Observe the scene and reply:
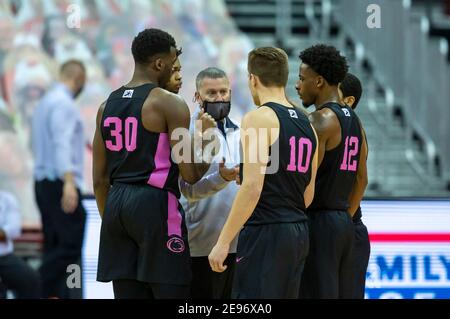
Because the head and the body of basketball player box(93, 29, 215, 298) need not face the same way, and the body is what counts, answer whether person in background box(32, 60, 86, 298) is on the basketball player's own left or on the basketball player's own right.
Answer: on the basketball player's own left

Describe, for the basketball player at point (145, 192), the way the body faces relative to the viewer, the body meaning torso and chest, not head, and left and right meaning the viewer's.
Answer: facing away from the viewer and to the right of the viewer

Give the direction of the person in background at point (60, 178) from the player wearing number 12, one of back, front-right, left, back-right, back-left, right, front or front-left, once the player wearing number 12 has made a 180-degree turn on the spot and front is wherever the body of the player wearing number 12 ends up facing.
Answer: back

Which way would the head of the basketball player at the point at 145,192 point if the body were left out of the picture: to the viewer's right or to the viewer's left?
to the viewer's right

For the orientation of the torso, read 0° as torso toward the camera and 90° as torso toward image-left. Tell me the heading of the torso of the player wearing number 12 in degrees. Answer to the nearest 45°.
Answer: approximately 135°

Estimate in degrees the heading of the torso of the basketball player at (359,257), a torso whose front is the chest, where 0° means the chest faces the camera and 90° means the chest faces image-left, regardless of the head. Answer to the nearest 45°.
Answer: approximately 90°

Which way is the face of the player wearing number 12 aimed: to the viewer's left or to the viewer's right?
to the viewer's left

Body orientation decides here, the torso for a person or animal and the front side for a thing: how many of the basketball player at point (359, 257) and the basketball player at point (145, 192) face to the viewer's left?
1

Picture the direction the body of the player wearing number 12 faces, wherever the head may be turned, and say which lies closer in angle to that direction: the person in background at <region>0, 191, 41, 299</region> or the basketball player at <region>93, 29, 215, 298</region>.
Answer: the person in background

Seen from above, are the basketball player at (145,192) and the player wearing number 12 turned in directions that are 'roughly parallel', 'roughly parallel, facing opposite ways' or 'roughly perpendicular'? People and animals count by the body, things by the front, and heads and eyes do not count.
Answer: roughly perpendicular

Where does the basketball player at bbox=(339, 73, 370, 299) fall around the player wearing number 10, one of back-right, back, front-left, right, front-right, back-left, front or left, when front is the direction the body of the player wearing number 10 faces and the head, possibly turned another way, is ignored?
right

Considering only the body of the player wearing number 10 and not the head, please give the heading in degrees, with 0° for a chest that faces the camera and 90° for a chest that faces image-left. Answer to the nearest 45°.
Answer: approximately 135°
